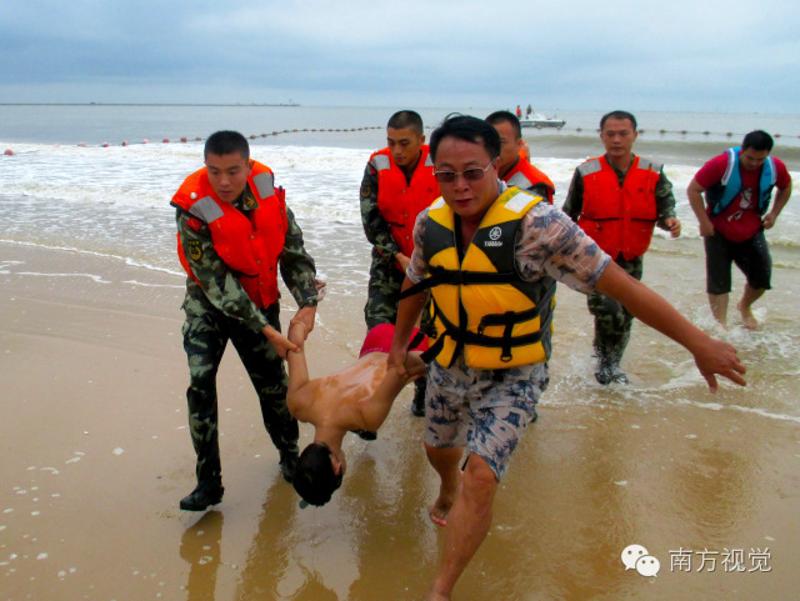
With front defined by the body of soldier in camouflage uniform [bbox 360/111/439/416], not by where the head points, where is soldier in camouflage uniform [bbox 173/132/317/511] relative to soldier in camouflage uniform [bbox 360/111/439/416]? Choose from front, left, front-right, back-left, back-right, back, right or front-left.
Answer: right

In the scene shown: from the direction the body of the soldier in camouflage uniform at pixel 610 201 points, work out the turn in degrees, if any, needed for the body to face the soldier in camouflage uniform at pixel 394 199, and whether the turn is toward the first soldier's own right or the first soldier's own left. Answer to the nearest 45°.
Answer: approximately 45° to the first soldier's own right

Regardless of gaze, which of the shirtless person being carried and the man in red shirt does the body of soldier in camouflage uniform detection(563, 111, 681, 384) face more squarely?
the shirtless person being carried

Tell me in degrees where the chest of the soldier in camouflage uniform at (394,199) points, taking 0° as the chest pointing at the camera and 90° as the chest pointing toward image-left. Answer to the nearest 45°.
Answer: approximately 315°

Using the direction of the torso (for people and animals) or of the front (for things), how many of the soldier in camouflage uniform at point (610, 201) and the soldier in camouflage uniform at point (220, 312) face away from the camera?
0

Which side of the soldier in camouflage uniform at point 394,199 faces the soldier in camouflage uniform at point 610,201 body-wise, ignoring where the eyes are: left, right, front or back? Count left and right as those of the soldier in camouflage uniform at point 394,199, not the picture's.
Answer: left

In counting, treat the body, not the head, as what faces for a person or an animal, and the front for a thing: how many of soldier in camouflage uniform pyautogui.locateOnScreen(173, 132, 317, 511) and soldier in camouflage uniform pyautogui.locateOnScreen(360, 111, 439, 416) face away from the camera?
0
